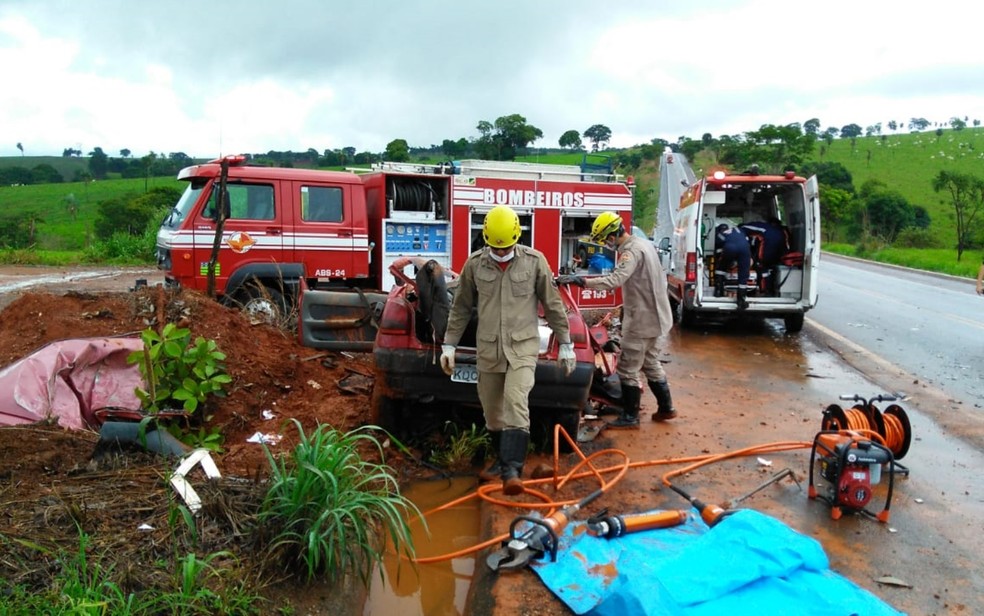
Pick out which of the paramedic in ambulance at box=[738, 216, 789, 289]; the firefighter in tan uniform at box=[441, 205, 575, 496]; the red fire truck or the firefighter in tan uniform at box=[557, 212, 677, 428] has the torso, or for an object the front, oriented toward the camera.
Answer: the firefighter in tan uniform at box=[441, 205, 575, 496]

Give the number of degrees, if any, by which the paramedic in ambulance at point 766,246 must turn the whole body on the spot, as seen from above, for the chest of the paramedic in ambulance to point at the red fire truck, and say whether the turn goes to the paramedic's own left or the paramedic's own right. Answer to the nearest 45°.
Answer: approximately 45° to the paramedic's own left

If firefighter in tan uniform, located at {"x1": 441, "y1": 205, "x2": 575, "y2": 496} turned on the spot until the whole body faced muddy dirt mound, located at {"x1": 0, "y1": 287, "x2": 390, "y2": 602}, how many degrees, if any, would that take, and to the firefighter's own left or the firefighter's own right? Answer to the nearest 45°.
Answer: approximately 90° to the firefighter's own right

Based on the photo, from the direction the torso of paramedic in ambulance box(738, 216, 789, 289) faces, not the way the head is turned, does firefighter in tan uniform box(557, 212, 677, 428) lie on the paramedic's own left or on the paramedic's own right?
on the paramedic's own left

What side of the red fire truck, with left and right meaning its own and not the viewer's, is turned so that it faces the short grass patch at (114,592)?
left

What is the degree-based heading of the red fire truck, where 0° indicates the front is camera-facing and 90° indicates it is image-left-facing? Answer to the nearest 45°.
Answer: approximately 90°

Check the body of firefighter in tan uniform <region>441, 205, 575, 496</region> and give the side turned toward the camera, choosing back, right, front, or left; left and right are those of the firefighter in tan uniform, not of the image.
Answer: front

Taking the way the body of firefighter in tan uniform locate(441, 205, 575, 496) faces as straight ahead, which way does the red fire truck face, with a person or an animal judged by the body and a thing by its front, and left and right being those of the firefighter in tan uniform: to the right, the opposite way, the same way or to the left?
to the right

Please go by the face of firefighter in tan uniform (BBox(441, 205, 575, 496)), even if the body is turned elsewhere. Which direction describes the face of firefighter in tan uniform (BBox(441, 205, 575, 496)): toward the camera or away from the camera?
toward the camera

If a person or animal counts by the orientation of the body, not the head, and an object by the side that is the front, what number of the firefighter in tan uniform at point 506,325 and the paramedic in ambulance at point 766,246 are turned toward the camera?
1

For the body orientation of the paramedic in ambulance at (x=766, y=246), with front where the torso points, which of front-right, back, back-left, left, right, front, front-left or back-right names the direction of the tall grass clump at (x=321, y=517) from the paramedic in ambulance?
left

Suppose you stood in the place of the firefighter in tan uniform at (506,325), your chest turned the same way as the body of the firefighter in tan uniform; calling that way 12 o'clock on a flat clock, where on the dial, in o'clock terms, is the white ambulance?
The white ambulance is roughly at 7 o'clock from the firefighter in tan uniform.

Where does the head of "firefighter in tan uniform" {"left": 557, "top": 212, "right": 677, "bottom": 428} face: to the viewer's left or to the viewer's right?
to the viewer's left

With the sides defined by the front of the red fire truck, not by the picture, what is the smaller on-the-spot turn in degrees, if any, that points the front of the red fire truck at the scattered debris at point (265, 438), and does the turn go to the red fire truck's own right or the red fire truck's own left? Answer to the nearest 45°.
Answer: approximately 90° to the red fire truck's own left

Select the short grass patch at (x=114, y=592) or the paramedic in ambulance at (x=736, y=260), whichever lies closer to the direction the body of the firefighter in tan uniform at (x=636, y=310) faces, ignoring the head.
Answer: the short grass patch

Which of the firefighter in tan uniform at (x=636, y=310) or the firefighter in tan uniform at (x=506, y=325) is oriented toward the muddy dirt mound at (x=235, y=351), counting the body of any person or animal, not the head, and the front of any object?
the firefighter in tan uniform at (x=636, y=310)

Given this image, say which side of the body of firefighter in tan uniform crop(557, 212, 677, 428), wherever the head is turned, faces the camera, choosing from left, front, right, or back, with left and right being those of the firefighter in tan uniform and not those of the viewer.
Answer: left
